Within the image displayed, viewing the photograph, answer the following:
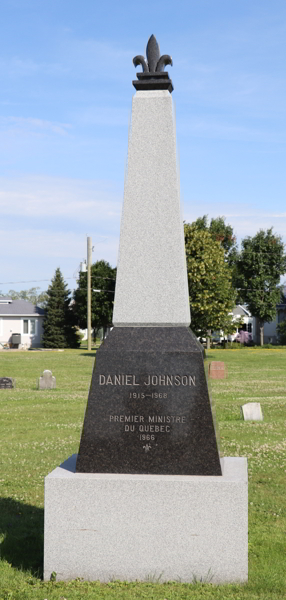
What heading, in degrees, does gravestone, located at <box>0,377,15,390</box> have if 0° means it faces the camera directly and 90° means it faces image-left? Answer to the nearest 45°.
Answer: approximately 0°

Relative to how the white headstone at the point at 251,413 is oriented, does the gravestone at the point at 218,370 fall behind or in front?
behind

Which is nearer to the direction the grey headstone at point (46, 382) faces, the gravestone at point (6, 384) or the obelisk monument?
the obelisk monument

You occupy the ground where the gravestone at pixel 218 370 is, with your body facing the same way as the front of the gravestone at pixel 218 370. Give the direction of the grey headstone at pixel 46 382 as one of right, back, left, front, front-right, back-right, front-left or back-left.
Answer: front-right

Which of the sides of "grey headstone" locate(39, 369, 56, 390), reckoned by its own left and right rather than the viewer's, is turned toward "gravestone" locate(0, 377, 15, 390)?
right

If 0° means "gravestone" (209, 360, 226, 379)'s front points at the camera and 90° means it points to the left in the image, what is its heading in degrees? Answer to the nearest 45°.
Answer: approximately 0°

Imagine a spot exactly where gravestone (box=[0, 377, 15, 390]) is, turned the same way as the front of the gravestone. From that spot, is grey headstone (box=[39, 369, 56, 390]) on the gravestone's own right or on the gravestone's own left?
on the gravestone's own left
